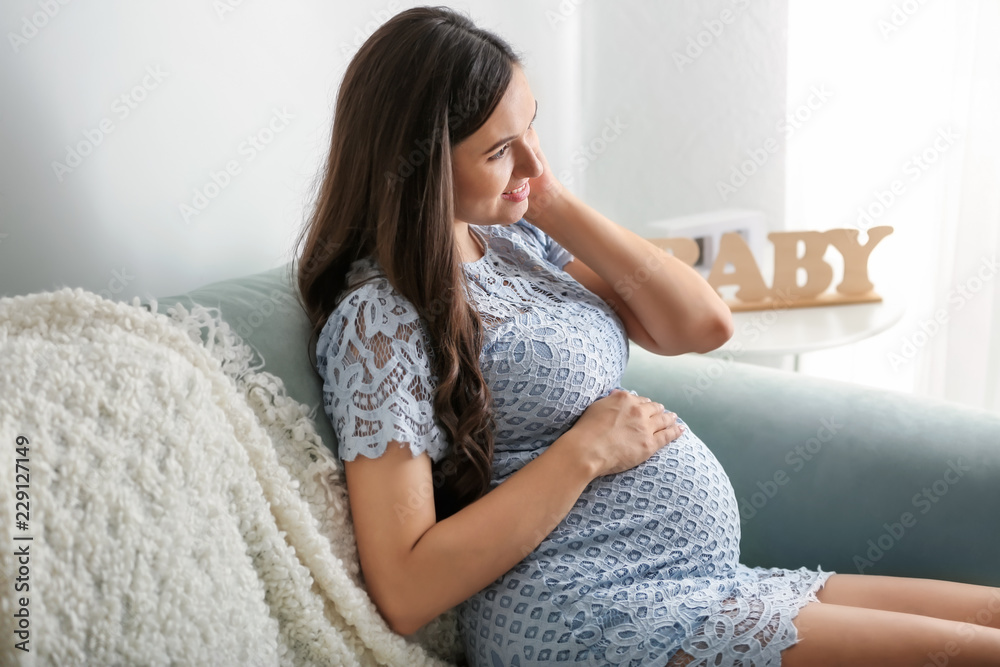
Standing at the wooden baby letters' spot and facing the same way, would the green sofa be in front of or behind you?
in front

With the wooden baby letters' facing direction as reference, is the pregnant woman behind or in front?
in front

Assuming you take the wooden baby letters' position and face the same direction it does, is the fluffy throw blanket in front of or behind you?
in front

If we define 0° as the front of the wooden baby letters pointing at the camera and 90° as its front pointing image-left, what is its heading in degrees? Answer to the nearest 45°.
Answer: approximately 0°
